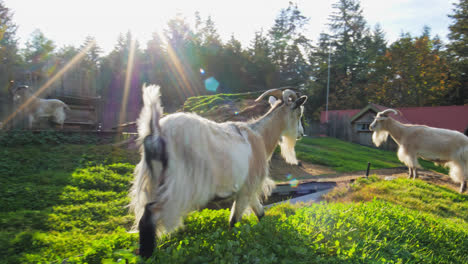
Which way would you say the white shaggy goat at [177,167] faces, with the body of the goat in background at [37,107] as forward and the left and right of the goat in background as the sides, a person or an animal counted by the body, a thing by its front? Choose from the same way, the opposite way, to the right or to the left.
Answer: the opposite way

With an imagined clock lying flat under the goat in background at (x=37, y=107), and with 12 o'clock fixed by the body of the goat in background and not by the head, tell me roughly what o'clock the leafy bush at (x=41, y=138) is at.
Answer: The leafy bush is roughly at 9 o'clock from the goat in background.

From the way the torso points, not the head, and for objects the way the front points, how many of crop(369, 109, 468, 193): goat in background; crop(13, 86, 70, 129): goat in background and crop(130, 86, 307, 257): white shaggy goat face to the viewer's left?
2

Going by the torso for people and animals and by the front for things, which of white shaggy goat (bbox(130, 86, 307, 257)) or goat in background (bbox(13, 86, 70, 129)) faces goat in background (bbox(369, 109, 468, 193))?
the white shaggy goat

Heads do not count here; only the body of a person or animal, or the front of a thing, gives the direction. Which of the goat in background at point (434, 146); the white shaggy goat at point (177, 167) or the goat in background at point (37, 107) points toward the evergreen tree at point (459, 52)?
the white shaggy goat

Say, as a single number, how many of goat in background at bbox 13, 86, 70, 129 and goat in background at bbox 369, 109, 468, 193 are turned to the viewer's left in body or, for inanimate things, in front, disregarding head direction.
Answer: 2

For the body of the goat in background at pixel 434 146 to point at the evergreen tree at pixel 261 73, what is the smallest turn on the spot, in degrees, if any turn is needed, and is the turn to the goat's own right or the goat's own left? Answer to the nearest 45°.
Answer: approximately 45° to the goat's own right

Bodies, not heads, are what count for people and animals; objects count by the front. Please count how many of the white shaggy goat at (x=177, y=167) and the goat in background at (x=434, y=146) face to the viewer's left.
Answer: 1

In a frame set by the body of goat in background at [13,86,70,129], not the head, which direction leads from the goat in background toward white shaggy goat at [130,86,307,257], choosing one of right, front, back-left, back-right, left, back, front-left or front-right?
left

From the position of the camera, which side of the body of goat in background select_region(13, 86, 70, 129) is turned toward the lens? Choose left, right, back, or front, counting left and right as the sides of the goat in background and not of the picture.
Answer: left

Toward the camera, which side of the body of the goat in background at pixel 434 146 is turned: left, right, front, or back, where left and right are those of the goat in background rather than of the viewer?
left

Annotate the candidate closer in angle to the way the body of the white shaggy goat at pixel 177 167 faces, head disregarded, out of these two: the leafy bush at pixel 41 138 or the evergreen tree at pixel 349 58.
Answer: the evergreen tree
